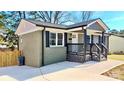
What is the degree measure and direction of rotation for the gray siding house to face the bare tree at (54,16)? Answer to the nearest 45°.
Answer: approximately 135° to its left

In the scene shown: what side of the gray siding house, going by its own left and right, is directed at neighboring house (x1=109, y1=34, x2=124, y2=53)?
left

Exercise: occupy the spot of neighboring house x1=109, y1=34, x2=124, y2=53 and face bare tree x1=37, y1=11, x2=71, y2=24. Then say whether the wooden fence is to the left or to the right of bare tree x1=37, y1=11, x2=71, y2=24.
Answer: left

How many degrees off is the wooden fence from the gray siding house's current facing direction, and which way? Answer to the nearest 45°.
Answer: approximately 135° to its right

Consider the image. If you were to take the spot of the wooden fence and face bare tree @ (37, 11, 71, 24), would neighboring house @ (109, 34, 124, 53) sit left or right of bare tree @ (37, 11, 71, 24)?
right

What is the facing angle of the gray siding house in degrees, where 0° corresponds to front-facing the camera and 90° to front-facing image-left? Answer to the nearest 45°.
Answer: approximately 315°
